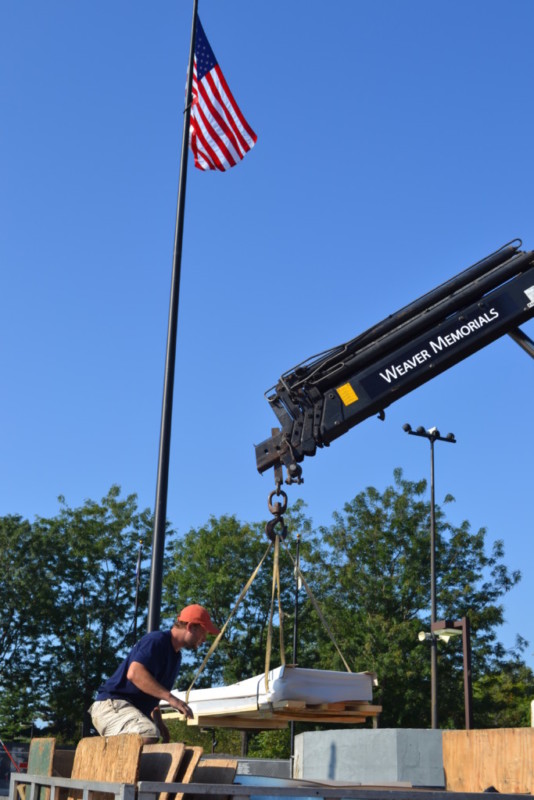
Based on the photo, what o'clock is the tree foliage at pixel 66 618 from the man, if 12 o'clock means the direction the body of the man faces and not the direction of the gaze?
The tree foliage is roughly at 9 o'clock from the man.

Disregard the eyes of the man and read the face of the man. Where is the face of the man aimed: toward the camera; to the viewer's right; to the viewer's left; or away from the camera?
to the viewer's right

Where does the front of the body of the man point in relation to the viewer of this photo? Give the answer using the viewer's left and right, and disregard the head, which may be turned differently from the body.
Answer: facing to the right of the viewer

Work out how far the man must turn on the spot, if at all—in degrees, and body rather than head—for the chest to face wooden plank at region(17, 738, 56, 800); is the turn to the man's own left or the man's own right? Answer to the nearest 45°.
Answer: approximately 135° to the man's own right

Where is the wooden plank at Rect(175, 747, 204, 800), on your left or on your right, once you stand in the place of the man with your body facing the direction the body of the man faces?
on your right

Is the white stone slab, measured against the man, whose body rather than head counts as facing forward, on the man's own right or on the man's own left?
on the man's own left

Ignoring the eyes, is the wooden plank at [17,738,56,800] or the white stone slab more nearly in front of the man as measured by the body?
the white stone slab

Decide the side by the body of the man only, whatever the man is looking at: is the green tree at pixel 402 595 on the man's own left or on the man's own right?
on the man's own left
